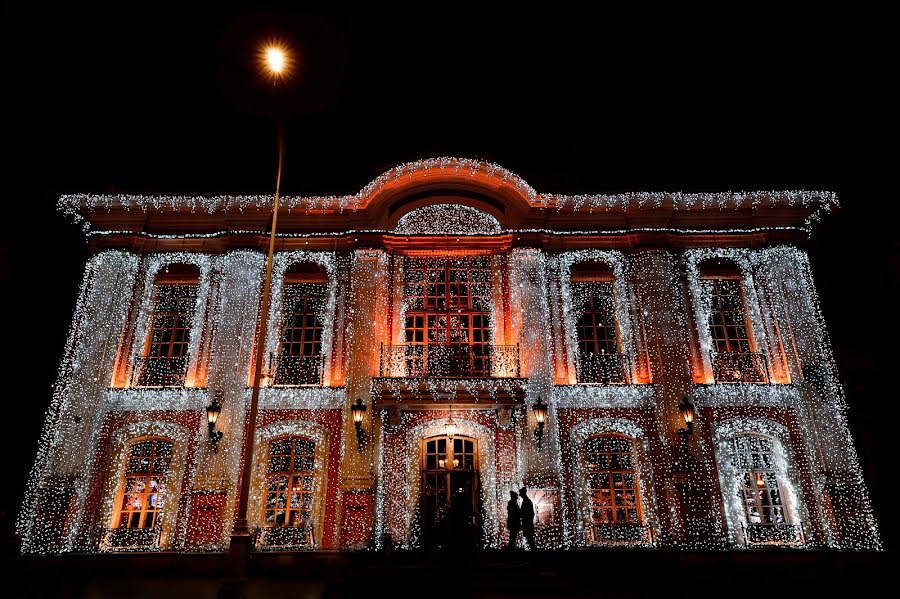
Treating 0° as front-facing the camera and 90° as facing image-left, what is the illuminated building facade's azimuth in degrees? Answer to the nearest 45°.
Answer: approximately 0°

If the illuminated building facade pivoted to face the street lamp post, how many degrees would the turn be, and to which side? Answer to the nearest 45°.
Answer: approximately 45° to its right
